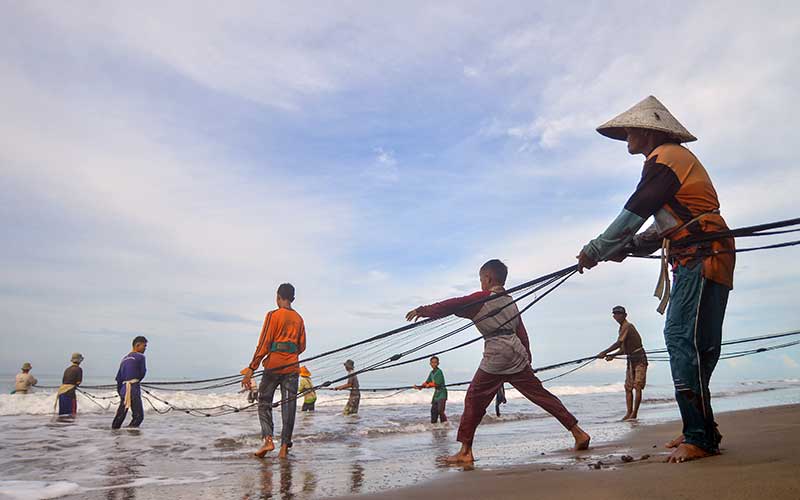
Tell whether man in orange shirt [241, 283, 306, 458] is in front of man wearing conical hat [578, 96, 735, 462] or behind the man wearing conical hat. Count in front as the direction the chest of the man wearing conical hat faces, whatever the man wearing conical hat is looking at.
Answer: in front

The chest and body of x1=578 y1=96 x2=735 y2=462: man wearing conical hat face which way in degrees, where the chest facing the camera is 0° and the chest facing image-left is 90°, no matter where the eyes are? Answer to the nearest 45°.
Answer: approximately 90°

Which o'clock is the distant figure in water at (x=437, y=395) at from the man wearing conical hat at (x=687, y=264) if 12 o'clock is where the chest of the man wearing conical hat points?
The distant figure in water is roughly at 2 o'clock from the man wearing conical hat.

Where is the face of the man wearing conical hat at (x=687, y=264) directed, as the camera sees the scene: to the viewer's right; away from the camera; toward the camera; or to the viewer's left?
to the viewer's left

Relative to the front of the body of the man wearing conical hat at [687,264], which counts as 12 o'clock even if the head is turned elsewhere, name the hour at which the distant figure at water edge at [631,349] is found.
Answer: The distant figure at water edge is roughly at 3 o'clock from the man wearing conical hat.

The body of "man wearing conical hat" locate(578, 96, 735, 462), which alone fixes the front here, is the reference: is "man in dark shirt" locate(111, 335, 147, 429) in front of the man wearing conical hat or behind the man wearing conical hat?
in front
